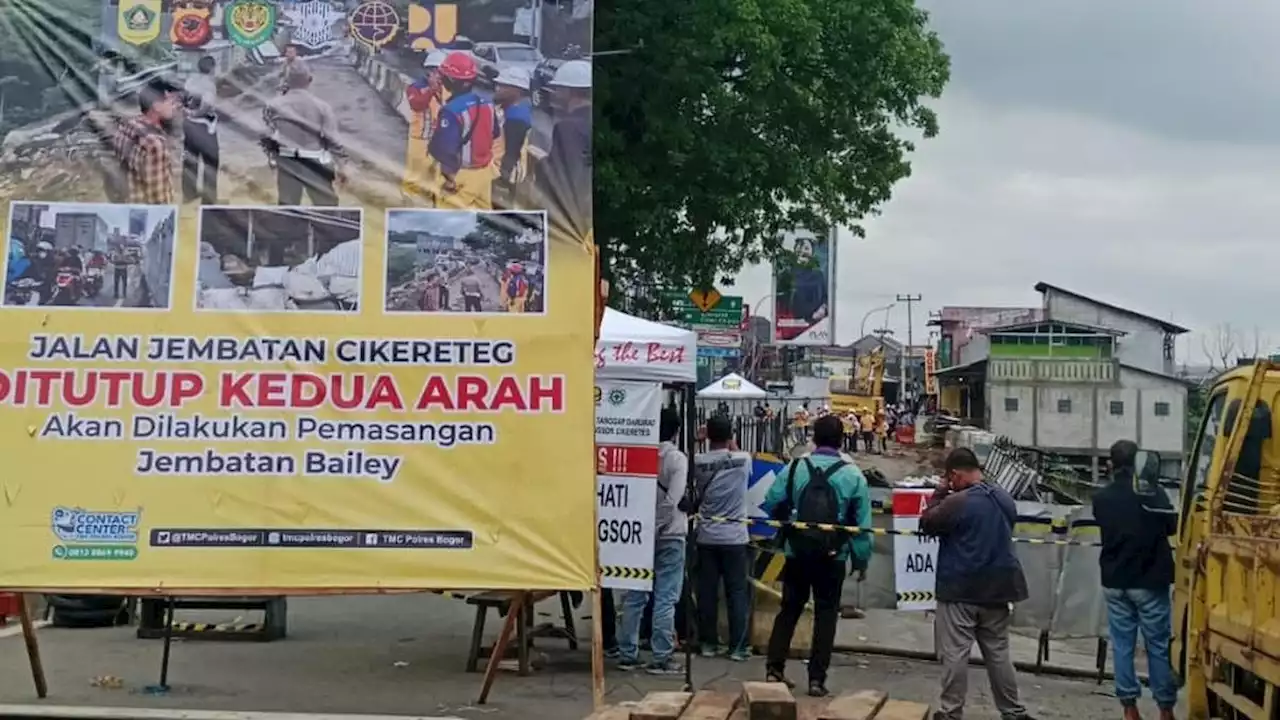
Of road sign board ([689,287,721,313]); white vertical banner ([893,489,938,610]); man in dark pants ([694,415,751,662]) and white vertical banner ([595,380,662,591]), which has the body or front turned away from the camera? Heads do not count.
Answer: the man in dark pants

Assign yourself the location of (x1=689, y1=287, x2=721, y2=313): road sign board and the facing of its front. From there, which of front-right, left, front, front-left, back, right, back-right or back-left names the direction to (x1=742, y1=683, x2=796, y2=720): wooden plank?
front

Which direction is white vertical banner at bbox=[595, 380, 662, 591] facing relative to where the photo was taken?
toward the camera

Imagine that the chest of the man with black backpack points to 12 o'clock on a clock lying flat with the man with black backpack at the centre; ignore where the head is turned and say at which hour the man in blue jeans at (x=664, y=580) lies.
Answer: The man in blue jeans is roughly at 10 o'clock from the man with black backpack.

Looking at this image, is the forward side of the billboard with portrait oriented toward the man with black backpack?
yes

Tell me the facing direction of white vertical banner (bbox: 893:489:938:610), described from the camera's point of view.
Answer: facing the viewer

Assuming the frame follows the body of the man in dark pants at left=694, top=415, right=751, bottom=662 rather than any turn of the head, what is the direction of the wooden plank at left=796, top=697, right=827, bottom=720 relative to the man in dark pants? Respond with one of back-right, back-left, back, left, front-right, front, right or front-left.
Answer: back

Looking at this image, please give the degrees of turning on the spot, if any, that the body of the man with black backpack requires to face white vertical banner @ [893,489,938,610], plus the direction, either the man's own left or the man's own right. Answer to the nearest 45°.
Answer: approximately 45° to the man's own right

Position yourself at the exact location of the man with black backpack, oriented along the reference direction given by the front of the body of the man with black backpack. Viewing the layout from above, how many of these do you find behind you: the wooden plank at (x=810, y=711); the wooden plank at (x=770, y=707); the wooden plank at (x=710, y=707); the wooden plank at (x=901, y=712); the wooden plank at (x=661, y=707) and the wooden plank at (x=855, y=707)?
6

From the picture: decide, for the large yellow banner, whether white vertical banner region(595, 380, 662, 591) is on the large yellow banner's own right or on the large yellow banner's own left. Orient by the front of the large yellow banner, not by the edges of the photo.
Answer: on the large yellow banner's own left

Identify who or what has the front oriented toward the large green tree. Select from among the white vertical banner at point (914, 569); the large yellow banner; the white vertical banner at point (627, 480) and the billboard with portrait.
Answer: the billboard with portrait

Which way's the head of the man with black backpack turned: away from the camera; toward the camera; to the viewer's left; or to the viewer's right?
away from the camera

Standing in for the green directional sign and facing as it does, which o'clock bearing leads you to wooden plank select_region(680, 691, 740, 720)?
The wooden plank is roughly at 12 o'clock from the green directional sign.

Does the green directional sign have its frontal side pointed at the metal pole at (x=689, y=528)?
yes

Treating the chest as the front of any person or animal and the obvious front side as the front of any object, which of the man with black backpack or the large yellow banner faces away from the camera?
the man with black backpack

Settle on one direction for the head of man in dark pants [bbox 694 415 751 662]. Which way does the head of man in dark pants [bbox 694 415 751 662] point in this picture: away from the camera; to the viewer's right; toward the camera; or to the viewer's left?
away from the camera
